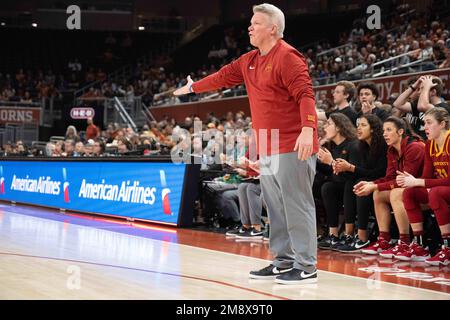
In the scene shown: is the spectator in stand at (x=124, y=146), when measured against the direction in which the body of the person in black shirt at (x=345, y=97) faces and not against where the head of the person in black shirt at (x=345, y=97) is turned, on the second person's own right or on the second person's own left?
on the second person's own right

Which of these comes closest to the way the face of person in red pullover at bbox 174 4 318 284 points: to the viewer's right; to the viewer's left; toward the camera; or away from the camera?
to the viewer's left

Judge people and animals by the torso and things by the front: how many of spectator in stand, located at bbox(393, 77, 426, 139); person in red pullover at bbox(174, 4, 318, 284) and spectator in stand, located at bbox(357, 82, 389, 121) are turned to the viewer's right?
0

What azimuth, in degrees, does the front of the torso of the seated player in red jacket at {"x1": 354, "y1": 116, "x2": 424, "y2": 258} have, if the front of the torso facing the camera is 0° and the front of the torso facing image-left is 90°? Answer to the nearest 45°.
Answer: approximately 45°

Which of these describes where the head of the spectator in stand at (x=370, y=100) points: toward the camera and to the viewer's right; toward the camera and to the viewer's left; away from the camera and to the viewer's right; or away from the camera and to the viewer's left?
toward the camera and to the viewer's left

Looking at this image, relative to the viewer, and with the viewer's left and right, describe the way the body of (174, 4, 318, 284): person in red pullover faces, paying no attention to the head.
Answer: facing the viewer and to the left of the viewer

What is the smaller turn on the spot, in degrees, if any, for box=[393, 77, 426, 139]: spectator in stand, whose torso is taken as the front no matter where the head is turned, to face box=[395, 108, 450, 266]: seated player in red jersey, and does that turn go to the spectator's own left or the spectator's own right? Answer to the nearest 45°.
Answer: approximately 45° to the spectator's own left

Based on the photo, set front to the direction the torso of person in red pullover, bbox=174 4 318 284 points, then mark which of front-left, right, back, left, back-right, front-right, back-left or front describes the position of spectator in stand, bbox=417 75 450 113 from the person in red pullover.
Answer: back

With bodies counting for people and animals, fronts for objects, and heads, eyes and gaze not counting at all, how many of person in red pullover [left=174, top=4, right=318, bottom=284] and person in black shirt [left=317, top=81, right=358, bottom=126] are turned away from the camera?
0

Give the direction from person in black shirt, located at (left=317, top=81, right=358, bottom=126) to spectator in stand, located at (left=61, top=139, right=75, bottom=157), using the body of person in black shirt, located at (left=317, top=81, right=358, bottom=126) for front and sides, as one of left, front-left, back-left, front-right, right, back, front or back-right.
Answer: right

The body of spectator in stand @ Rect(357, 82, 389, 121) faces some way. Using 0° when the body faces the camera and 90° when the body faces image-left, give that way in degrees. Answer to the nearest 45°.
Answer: approximately 45°

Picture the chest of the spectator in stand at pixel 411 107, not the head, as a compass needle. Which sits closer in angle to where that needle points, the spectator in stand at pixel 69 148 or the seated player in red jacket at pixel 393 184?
the seated player in red jacket

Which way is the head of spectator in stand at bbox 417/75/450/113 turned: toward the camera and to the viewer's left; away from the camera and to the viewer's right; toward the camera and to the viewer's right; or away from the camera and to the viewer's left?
toward the camera and to the viewer's left
